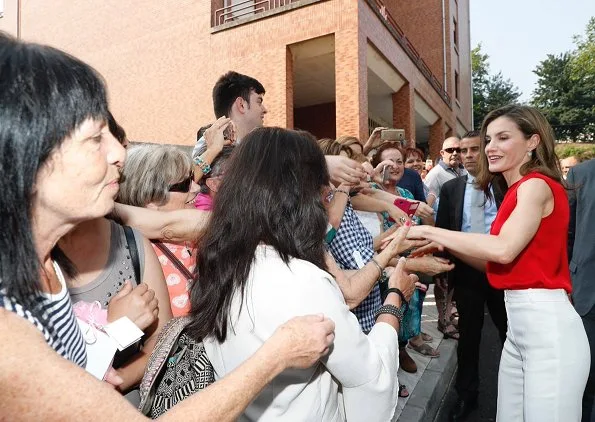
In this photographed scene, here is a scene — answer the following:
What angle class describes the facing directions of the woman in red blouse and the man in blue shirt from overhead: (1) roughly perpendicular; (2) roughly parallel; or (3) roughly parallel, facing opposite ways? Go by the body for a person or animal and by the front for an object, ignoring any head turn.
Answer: roughly perpendicular

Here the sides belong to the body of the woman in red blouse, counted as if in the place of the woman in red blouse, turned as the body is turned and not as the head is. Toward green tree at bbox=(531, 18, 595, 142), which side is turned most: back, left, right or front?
right

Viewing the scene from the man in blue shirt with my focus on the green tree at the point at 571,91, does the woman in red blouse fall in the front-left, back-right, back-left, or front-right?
back-right

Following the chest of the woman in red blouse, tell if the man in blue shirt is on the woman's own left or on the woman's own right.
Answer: on the woman's own right

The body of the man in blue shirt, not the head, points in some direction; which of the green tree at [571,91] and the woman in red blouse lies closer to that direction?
the woman in red blouse

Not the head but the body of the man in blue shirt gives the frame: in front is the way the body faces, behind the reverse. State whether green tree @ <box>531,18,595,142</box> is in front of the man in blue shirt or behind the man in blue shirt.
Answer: behind

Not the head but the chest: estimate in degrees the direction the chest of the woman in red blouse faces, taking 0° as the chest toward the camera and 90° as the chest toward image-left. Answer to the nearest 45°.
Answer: approximately 90°

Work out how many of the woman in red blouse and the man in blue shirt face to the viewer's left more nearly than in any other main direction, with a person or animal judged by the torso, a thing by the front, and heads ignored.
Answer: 1
